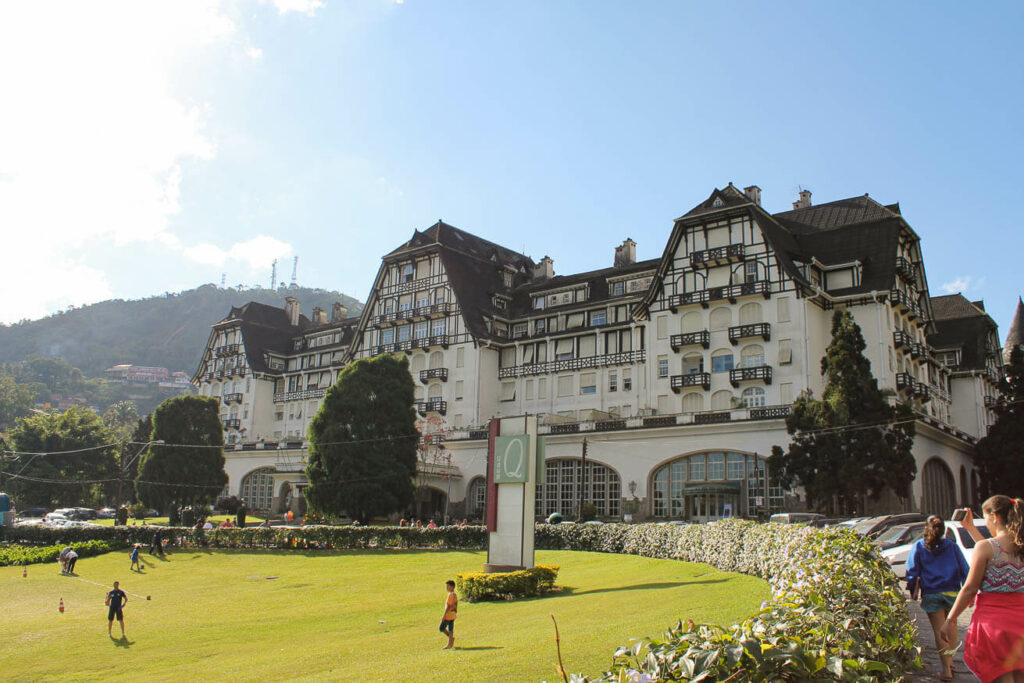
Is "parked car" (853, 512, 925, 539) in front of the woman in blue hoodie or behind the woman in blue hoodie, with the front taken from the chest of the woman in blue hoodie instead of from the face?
in front

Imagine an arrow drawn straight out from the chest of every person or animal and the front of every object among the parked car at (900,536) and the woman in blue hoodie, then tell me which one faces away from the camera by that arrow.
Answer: the woman in blue hoodie

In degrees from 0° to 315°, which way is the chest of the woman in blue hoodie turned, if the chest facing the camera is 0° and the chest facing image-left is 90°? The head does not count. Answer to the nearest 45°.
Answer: approximately 180°

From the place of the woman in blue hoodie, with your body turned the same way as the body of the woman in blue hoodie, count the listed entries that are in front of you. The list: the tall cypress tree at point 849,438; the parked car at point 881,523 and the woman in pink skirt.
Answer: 2

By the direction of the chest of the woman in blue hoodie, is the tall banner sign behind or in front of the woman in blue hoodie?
in front

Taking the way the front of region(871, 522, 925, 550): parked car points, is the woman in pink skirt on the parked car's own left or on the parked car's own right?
on the parked car's own left

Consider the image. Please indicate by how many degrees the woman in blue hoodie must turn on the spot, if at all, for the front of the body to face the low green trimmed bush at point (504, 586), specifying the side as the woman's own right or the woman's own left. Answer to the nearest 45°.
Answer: approximately 45° to the woman's own left

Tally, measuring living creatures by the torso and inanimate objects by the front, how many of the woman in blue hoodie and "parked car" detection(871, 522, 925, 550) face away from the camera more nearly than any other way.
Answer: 1

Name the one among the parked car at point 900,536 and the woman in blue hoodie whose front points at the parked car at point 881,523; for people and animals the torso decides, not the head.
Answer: the woman in blue hoodie

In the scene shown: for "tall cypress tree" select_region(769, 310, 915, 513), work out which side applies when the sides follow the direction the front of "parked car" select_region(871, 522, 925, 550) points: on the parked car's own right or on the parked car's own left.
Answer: on the parked car's own right

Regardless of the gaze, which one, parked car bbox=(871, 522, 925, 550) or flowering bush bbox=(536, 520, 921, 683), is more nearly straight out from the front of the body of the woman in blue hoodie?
the parked car

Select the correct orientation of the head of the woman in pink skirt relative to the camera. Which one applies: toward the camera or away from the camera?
away from the camera

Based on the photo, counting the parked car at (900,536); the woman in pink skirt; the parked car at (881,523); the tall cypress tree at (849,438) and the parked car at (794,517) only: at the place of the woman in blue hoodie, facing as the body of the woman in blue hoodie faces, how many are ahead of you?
4

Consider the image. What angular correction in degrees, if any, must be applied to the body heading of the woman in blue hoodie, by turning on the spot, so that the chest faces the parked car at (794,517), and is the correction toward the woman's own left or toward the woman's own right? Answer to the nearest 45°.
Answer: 0° — they already face it

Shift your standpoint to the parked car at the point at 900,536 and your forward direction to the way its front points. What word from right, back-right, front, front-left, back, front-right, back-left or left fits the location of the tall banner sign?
front-right

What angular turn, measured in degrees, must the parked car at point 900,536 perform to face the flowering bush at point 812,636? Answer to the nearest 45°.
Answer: approximately 45° to its left
